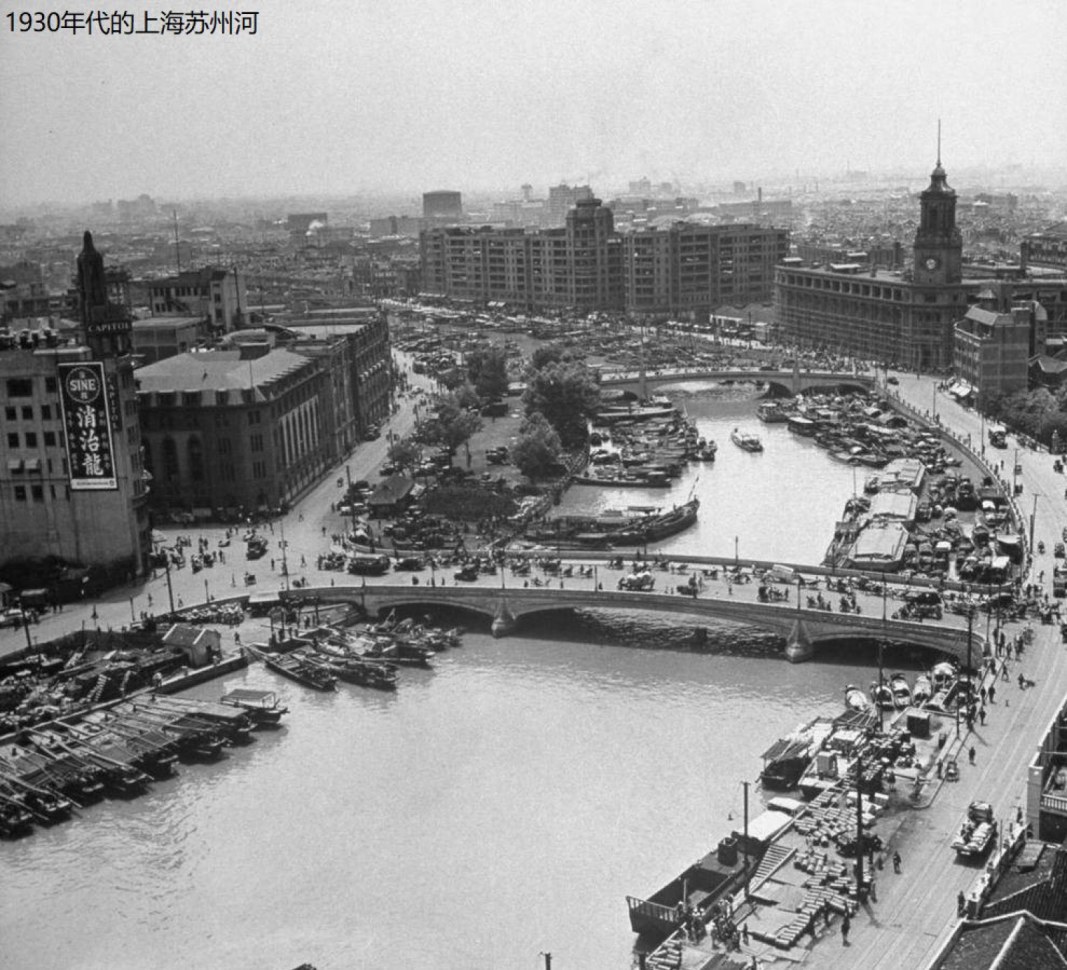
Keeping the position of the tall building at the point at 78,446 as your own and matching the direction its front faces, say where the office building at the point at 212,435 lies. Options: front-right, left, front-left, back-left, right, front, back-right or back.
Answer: left

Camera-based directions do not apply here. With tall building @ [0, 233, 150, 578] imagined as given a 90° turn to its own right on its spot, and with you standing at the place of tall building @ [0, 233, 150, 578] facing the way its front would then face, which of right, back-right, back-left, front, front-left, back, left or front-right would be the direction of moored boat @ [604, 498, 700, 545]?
back-left

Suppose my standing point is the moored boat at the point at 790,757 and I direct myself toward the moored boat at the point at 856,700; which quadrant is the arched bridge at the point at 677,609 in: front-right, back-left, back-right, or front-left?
front-left

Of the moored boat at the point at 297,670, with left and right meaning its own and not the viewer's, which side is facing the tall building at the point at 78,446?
front

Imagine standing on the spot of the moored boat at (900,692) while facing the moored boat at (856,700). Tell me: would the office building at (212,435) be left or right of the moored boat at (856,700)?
right

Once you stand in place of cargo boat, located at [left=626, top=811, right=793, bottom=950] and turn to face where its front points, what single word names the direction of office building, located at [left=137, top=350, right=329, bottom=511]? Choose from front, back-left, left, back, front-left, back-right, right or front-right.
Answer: right

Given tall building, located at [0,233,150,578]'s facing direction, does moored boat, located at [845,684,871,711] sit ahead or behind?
ahead

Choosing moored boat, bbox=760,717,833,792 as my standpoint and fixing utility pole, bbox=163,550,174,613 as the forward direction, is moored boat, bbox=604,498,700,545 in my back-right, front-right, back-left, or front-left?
front-right

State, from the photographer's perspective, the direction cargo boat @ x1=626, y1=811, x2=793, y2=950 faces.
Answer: facing the viewer and to the left of the viewer

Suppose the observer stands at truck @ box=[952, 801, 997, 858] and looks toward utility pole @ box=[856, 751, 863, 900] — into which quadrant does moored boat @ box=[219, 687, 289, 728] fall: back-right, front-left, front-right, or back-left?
front-right

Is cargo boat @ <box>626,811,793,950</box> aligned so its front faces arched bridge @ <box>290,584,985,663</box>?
no

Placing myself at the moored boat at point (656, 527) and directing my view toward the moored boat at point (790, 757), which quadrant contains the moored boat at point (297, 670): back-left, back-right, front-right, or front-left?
front-right
